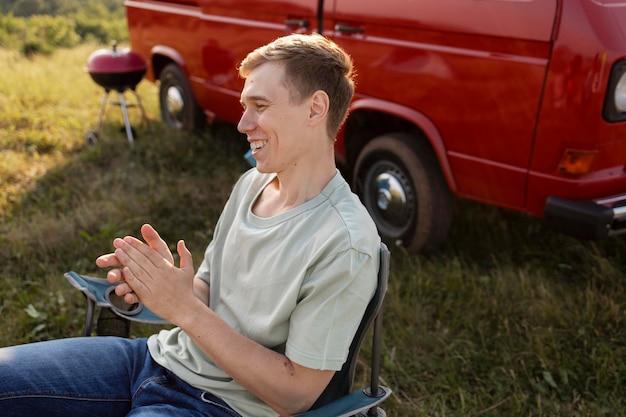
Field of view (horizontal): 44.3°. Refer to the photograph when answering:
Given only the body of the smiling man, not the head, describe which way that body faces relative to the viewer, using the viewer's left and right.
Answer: facing the viewer and to the left of the viewer

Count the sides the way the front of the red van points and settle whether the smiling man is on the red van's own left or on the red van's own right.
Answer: on the red van's own right

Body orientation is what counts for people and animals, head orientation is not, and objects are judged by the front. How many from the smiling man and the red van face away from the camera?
0

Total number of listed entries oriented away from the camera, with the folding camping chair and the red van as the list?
0

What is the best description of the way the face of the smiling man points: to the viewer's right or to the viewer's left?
to the viewer's left

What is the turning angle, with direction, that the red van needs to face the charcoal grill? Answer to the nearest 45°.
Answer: approximately 180°

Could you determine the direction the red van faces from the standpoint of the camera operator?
facing the viewer and to the right of the viewer
